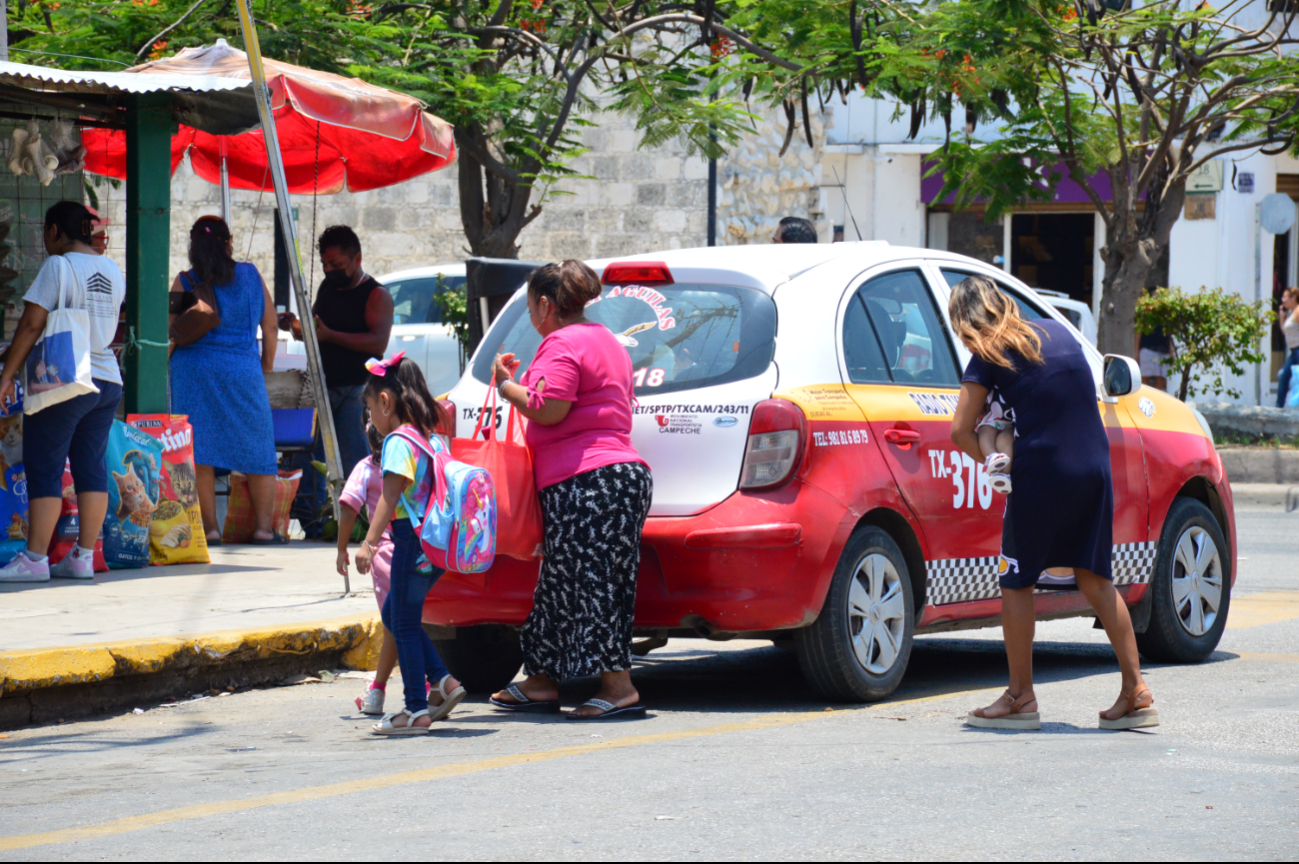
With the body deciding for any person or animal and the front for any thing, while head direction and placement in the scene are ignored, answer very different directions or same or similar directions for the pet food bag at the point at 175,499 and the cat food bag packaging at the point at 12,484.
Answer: same or similar directions

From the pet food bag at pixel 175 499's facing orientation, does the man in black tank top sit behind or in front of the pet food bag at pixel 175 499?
behind

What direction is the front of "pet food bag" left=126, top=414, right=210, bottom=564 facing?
toward the camera

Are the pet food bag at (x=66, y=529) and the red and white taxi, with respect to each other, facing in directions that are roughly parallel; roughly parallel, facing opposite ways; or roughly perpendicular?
roughly perpendicular

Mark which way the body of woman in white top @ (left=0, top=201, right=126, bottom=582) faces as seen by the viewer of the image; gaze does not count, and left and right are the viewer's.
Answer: facing away from the viewer and to the left of the viewer

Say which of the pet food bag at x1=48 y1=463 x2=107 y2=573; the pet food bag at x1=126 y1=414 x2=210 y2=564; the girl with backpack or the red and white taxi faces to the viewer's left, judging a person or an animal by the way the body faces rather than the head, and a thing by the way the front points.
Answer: the girl with backpack

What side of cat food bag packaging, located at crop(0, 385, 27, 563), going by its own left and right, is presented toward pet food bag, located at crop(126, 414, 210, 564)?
left

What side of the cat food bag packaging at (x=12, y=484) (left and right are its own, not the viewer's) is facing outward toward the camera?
front

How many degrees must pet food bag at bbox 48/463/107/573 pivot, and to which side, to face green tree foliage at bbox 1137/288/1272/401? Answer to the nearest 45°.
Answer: approximately 135° to its left

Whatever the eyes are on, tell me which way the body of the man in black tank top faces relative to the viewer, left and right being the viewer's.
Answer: facing the viewer and to the left of the viewer

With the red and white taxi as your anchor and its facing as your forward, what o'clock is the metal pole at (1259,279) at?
The metal pole is roughly at 11 o'clock from the red and white taxi.

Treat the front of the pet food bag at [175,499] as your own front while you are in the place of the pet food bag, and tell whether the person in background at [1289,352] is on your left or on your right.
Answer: on your left

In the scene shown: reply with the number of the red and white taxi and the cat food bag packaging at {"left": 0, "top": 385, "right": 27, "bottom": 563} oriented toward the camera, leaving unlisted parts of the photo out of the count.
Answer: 1

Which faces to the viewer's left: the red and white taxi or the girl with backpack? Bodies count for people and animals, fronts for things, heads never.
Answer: the girl with backpack

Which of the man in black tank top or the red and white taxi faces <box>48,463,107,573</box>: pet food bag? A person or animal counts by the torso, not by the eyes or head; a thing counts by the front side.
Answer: the man in black tank top

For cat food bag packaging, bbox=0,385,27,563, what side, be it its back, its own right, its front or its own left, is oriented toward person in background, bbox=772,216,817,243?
left

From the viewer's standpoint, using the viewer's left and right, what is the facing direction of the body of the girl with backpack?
facing to the left of the viewer
